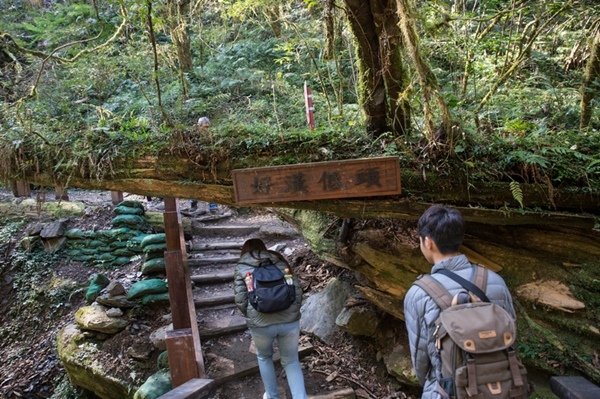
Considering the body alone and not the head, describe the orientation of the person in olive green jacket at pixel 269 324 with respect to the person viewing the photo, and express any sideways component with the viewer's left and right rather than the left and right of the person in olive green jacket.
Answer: facing away from the viewer

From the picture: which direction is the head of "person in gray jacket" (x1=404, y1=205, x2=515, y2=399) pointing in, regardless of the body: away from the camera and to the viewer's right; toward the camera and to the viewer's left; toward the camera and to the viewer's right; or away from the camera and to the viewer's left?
away from the camera and to the viewer's left

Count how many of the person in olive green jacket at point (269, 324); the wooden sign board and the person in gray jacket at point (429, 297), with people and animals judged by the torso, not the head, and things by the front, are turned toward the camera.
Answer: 1

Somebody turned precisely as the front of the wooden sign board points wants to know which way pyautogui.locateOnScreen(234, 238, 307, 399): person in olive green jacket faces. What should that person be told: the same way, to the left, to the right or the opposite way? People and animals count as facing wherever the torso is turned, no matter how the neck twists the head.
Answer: the opposite way

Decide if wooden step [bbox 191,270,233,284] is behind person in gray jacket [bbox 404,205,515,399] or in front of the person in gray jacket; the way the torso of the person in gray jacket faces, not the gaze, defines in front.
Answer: in front

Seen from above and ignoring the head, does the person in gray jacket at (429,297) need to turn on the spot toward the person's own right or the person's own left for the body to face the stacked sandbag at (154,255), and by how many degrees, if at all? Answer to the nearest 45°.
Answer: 0° — they already face it

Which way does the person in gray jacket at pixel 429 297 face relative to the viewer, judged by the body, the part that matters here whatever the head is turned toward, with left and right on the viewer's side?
facing away from the viewer and to the left of the viewer

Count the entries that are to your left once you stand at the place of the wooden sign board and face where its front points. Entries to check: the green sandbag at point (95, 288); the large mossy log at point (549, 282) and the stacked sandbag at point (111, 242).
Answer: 1

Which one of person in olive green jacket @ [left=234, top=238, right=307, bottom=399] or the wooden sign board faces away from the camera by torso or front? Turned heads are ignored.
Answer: the person in olive green jacket

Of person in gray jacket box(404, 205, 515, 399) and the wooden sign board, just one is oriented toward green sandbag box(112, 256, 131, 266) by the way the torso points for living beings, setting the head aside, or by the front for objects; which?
the person in gray jacket
